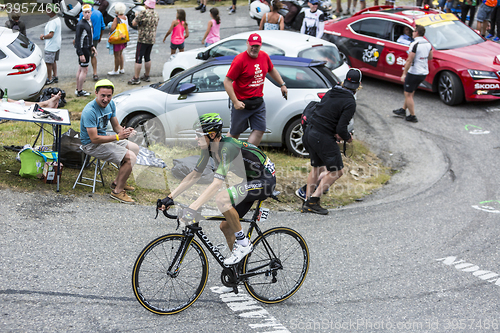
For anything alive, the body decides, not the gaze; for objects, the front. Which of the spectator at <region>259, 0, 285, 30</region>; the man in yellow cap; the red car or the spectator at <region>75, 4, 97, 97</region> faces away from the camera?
the spectator at <region>259, 0, 285, 30</region>

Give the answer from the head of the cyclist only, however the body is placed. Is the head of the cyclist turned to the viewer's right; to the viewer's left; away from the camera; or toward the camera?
to the viewer's left

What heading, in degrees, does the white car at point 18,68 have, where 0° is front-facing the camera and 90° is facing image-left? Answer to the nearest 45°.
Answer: approximately 135°

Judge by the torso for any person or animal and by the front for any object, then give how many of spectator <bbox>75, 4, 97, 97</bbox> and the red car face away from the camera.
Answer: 0

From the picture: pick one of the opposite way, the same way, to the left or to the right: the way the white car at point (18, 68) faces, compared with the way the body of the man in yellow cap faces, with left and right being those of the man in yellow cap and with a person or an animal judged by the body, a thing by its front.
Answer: the opposite way

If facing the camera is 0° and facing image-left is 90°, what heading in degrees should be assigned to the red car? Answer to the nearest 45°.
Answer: approximately 315°

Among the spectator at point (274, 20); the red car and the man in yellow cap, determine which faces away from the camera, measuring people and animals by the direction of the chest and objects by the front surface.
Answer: the spectator
